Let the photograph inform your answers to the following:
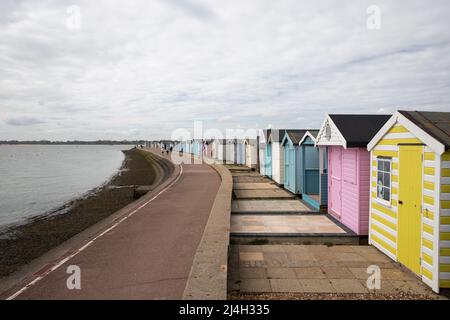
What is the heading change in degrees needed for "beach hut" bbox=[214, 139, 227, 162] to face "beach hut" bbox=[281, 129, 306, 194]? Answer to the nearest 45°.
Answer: approximately 45° to its left

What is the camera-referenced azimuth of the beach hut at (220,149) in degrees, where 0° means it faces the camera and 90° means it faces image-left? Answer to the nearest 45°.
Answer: approximately 45°

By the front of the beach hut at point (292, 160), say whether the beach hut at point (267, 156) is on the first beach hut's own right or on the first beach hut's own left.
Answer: on the first beach hut's own right

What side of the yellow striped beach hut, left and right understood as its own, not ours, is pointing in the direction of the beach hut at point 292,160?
right

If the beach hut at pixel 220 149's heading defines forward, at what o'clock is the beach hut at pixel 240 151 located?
the beach hut at pixel 240 151 is roughly at 10 o'clock from the beach hut at pixel 220 149.

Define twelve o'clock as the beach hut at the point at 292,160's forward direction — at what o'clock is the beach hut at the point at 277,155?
the beach hut at the point at 277,155 is roughly at 4 o'clock from the beach hut at the point at 292,160.
